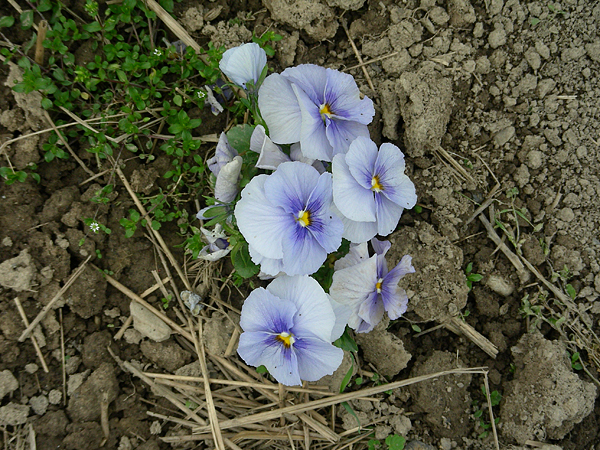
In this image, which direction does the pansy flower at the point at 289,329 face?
toward the camera

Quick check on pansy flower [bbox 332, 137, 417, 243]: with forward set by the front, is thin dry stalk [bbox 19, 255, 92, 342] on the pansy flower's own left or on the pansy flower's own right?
on the pansy flower's own right

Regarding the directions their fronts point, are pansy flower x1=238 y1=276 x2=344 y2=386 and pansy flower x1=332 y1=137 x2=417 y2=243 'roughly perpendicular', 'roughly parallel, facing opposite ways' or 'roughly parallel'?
roughly parallel

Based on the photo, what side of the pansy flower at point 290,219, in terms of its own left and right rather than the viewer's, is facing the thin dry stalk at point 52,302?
right

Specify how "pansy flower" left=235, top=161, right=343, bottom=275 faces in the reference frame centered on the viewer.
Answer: facing the viewer

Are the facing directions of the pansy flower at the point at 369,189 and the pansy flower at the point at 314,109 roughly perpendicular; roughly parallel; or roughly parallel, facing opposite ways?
roughly parallel

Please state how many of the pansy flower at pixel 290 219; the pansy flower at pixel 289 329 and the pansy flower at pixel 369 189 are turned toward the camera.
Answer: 3

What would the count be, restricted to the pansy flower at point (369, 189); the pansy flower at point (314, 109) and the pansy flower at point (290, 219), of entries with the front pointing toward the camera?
3

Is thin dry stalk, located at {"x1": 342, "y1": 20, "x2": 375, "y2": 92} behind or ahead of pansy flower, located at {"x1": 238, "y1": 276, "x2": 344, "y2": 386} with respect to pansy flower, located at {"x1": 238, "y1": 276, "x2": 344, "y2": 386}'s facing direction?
behind

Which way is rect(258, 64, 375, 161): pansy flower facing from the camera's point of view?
toward the camera

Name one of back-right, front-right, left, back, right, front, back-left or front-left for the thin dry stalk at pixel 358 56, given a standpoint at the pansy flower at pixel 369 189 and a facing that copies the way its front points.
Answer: back
